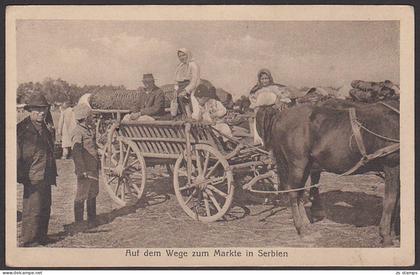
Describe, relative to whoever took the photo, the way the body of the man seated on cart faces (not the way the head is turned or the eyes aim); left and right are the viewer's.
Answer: facing the viewer and to the left of the viewer

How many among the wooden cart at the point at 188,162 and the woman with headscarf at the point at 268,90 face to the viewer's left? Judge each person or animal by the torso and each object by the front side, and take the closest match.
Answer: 0

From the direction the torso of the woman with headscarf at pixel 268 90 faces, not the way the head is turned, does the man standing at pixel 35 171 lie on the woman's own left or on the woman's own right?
on the woman's own right

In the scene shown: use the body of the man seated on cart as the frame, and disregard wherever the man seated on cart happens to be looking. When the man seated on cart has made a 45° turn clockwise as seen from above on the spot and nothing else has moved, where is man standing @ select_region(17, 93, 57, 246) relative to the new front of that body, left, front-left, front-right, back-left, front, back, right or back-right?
front

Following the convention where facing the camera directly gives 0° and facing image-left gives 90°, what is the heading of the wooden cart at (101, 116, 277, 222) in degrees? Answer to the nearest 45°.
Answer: approximately 315°

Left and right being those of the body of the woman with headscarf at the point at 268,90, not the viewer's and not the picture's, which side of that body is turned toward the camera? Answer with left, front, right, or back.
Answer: front

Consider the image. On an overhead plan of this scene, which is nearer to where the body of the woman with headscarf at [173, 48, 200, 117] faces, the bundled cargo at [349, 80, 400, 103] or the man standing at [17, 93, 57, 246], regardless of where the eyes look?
the man standing

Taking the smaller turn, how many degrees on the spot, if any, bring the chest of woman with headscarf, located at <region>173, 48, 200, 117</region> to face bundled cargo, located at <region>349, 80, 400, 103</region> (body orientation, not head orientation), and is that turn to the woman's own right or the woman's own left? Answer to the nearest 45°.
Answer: approximately 135° to the woman's own left

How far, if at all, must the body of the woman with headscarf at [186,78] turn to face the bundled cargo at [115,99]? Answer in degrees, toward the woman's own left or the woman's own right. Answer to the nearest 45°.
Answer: approximately 45° to the woman's own right

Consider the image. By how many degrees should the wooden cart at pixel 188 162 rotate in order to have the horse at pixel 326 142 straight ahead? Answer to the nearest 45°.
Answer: approximately 45° to its left

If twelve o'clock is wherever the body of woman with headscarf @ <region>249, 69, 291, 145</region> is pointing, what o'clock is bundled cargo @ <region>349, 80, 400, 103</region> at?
The bundled cargo is roughly at 9 o'clock from the woman with headscarf.
